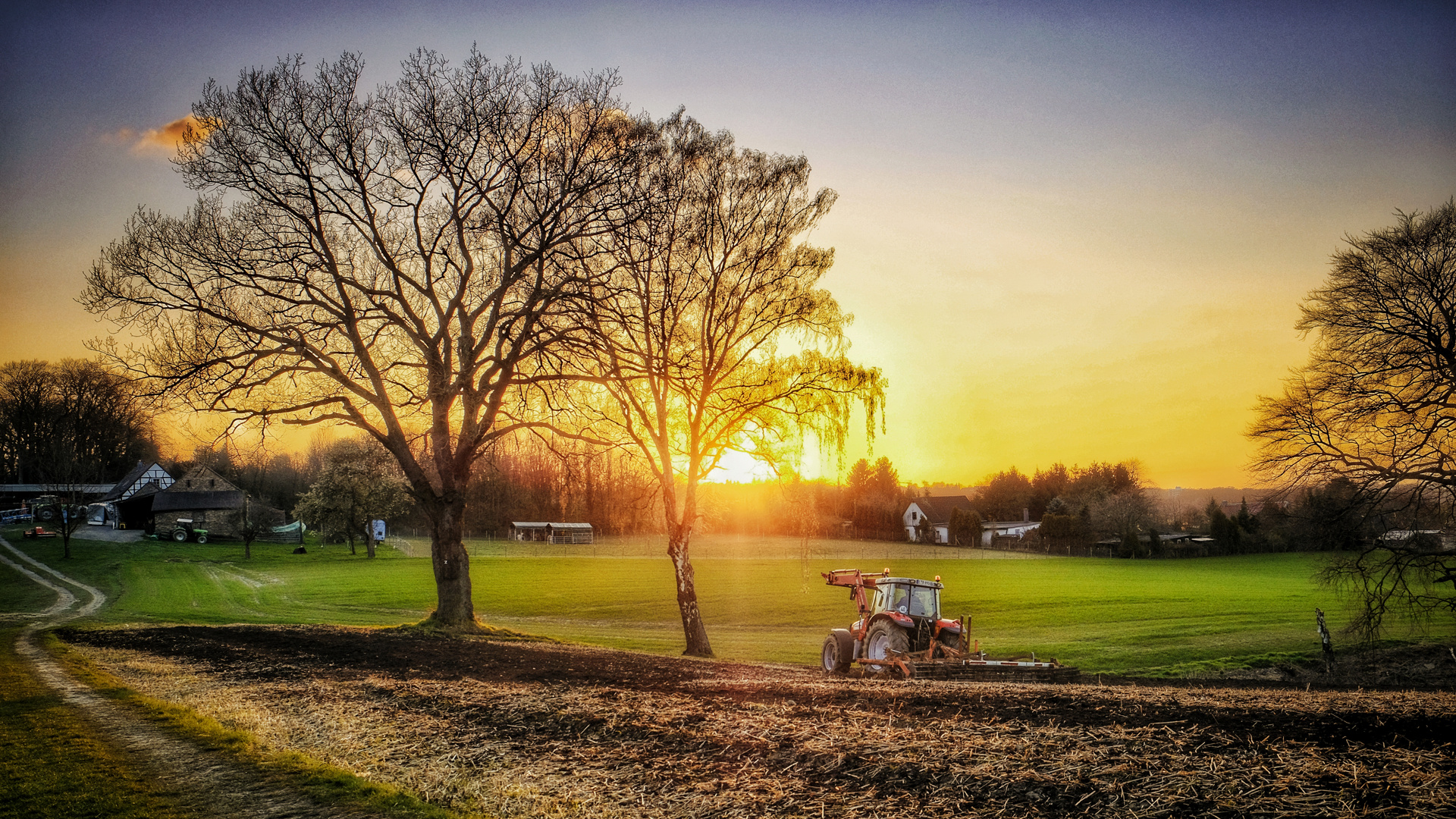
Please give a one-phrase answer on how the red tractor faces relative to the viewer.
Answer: facing away from the viewer and to the left of the viewer

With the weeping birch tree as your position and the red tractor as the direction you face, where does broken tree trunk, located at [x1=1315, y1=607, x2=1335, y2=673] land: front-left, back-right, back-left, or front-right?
front-left

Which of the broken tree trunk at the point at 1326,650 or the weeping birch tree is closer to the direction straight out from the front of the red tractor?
the weeping birch tree

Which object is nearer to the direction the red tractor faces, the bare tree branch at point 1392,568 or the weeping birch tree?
the weeping birch tree

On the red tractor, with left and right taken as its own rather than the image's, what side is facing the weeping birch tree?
front
